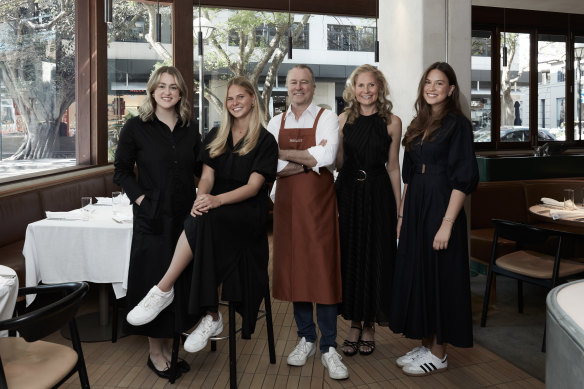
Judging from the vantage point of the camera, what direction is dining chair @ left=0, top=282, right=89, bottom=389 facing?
facing away from the viewer and to the left of the viewer

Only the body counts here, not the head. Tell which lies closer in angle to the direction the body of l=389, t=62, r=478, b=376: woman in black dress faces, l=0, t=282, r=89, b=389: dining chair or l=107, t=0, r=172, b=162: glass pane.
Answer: the dining chair

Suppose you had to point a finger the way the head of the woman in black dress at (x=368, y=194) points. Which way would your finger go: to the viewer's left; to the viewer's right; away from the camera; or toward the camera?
toward the camera

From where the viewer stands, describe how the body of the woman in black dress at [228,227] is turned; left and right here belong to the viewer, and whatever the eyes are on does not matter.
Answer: facing the viewer and to the left of the viewer

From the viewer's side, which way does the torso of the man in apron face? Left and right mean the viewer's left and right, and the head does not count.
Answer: facing the viewer

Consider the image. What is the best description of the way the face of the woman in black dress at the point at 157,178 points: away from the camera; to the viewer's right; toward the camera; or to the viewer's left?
toward the camera

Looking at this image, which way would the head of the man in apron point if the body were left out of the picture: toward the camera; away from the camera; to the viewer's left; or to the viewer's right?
toward the camera

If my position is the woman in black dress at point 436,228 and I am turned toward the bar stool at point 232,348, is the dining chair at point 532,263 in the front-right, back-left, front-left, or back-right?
back-right

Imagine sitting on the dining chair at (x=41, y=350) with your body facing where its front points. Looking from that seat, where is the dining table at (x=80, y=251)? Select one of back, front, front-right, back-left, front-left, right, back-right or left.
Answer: front-right

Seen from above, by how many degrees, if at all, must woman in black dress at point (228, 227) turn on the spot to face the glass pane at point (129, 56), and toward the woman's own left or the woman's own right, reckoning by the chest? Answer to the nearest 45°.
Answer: approximately 135° to the woman's own right

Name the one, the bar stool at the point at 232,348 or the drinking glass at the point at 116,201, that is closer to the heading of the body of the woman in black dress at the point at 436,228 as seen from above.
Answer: the bar stool

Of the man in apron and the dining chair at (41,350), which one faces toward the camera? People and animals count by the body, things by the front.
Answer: the man in apron

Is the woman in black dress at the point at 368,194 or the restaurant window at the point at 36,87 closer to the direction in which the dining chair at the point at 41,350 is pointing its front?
the restaurant window

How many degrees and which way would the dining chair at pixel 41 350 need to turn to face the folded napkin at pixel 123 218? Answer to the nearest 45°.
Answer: approximately 45° to its right

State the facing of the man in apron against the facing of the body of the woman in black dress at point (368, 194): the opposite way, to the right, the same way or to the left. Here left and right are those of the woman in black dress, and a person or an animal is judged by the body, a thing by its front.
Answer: the same way

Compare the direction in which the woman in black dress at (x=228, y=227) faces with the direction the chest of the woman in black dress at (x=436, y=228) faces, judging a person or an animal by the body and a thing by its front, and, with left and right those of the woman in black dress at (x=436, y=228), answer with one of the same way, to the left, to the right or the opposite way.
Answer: the same way

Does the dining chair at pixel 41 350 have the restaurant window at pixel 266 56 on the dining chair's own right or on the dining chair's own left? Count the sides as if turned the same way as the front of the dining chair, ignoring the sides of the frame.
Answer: on the dining chair's own right
